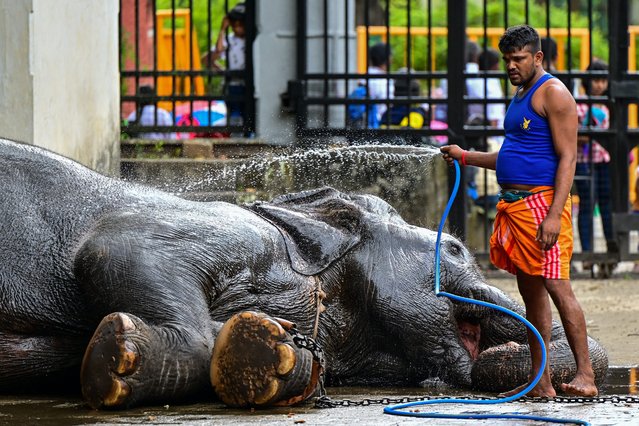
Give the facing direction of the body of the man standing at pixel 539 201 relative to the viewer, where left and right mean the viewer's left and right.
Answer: facing the viewer and to the left of the viewer

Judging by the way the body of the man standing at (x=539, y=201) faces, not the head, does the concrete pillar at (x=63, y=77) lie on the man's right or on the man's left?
on the man's right

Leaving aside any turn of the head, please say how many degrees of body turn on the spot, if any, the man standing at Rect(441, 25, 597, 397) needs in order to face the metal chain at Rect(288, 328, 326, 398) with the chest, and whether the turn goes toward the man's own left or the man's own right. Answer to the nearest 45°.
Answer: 0° — they already face it

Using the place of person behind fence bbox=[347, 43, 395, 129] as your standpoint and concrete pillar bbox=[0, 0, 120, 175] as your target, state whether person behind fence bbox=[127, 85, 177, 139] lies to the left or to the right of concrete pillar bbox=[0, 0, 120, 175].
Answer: right

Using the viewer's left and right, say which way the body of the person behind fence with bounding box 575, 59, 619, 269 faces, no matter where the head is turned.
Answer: facing the viewer and to the right of the viewer

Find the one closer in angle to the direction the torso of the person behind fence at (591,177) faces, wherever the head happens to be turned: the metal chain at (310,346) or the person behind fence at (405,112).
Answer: the metal chain
